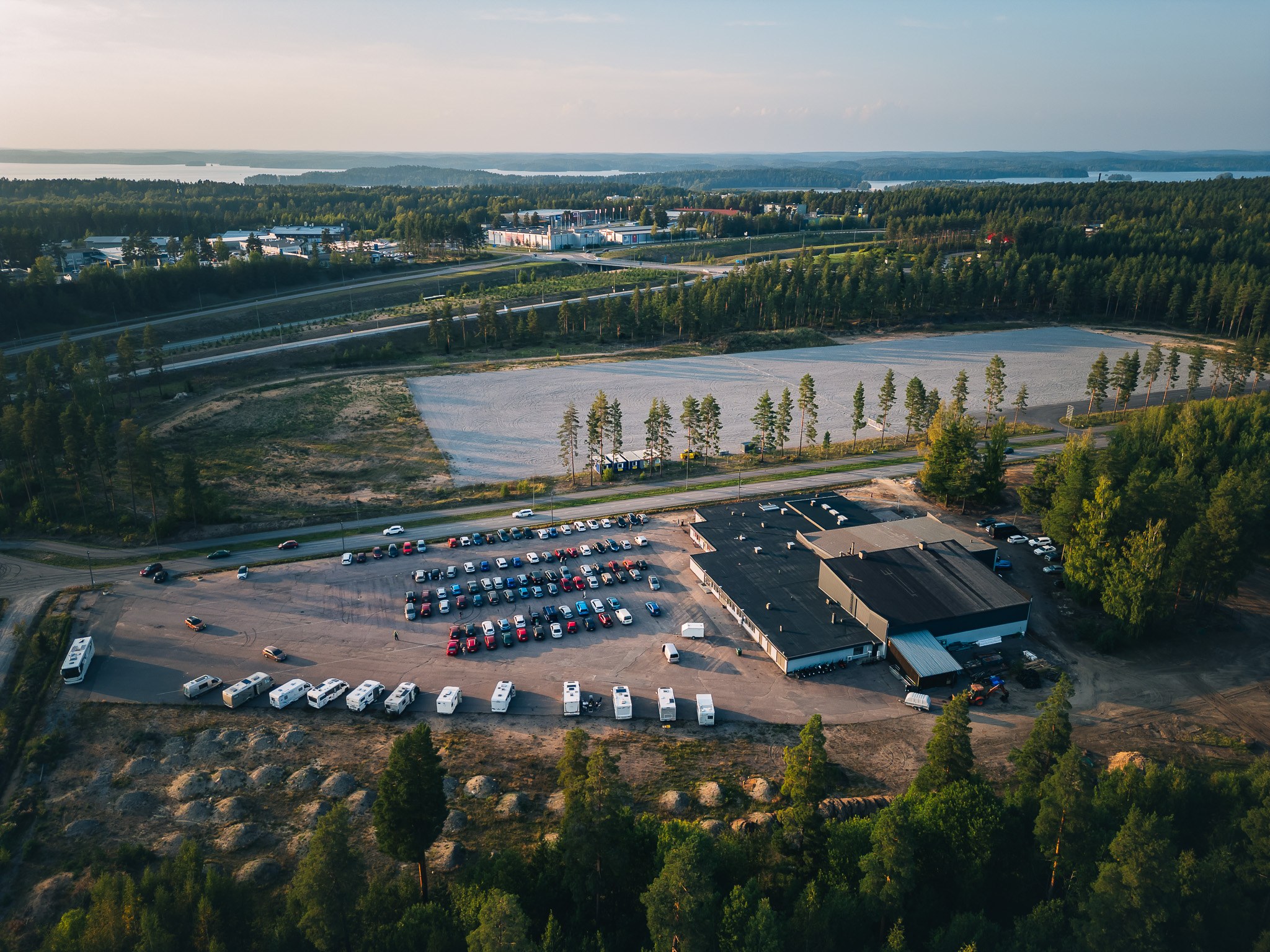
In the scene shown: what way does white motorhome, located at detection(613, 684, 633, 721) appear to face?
away from the camera

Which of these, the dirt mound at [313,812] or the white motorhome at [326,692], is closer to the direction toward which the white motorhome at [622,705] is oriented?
the white motorhome

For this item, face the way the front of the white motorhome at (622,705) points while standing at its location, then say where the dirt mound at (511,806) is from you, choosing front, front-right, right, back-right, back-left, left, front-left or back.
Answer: back-left

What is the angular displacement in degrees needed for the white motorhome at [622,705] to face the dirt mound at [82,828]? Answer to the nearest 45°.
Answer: approximately 90° to its left

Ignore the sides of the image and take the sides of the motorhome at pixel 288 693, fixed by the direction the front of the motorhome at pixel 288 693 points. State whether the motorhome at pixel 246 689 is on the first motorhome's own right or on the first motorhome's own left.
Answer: on the first motorhome's own left

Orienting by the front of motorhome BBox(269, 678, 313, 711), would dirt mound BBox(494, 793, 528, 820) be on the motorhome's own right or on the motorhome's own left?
on the motorhome's own right

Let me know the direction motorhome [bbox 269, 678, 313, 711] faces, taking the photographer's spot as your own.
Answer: facing away from the viewer and to the right of the viewer

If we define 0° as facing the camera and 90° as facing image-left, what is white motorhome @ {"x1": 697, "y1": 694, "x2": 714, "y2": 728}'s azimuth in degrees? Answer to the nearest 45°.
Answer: approximately 180°

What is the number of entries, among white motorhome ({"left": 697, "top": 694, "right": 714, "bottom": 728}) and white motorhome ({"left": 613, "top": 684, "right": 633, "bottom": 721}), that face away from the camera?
2

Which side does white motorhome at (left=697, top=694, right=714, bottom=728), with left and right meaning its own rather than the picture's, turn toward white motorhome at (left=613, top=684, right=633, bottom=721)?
left
